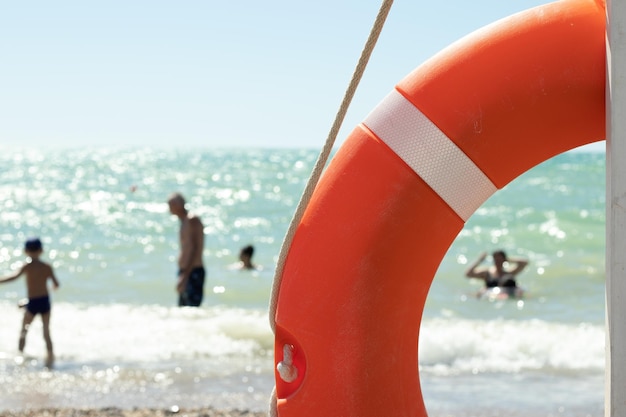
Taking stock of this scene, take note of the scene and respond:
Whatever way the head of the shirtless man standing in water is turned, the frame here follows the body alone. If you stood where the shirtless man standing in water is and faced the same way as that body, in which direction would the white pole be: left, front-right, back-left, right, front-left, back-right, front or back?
left

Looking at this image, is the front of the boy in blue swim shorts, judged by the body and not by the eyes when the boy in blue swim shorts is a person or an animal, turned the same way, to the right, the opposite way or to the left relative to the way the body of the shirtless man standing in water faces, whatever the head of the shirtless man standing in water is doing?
to the right

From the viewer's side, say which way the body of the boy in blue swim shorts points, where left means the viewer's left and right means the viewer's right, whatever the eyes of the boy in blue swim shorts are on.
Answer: facing away from the viewer

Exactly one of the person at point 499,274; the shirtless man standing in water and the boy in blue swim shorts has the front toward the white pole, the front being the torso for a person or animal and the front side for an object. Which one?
the person

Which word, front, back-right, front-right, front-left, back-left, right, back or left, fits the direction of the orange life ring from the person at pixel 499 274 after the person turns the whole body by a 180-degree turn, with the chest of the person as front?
back

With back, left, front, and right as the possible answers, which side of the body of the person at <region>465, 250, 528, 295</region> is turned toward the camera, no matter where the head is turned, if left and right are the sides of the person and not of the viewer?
front

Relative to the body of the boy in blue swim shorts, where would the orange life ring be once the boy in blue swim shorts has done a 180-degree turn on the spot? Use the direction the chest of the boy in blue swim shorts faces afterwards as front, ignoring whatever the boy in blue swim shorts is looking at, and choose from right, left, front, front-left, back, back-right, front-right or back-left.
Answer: front

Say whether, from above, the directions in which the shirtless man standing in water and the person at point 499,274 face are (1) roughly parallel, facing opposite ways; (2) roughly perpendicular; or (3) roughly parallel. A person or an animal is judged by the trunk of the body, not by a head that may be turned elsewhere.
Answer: roughly perpendicular

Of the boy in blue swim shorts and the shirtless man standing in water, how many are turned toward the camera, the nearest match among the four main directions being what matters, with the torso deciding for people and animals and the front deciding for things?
0

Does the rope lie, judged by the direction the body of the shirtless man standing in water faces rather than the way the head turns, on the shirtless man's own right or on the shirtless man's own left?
on the shirtless man's own left

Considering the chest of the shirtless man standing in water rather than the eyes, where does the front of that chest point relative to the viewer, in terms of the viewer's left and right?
facing to the left of the viewer

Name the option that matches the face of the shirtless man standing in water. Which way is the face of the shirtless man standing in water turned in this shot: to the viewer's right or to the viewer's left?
to the viewer's left

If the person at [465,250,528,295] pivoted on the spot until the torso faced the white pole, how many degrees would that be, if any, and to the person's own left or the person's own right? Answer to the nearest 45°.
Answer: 0° — they already face it

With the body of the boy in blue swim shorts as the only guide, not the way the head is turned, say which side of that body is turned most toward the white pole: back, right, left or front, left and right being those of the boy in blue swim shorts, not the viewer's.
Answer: back

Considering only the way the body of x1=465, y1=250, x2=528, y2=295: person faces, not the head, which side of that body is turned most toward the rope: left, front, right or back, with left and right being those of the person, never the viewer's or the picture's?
front
